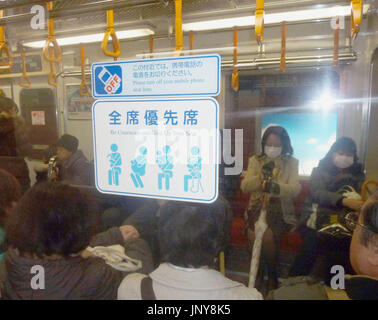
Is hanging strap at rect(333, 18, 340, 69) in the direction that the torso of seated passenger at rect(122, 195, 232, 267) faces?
no

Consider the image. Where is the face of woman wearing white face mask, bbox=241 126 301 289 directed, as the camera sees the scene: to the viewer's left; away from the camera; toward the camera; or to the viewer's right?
toward the camera

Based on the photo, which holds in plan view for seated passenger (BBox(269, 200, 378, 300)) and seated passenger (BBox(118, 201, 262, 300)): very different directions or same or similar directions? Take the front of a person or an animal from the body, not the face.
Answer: same or similar directions

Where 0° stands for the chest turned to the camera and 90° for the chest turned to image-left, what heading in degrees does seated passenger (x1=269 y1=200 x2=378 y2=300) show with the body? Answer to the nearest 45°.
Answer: approximately 135°

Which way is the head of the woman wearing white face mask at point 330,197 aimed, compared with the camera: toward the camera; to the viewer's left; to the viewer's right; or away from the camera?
toward the camera

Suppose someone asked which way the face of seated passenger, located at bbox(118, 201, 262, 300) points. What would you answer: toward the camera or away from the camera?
away from the camera

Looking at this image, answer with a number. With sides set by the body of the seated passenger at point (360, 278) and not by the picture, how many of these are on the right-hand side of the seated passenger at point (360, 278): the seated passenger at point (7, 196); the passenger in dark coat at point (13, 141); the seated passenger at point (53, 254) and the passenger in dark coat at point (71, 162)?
0

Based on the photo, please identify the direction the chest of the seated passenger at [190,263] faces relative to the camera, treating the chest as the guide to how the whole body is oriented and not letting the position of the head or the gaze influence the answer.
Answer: away from the camera

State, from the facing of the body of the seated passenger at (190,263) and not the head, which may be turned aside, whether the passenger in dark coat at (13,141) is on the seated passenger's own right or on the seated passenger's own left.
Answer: on the seated passenger's own left
